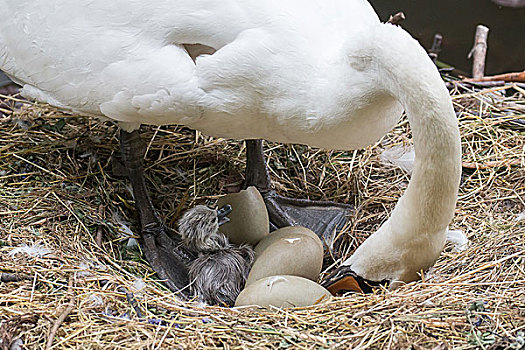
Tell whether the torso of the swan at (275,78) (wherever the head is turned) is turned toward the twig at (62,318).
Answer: no

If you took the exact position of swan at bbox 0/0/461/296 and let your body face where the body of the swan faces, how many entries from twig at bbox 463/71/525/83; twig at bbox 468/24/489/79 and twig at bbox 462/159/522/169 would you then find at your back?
0

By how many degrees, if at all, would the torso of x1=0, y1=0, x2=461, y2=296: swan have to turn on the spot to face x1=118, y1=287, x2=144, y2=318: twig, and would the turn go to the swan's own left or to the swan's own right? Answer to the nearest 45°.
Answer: approximately 135° to the swan's own right

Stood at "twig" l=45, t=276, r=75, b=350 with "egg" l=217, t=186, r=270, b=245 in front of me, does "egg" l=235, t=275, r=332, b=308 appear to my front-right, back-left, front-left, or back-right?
front-right

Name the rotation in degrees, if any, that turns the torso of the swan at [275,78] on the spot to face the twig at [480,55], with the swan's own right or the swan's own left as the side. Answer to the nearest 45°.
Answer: approximately 45° to the swan's own left

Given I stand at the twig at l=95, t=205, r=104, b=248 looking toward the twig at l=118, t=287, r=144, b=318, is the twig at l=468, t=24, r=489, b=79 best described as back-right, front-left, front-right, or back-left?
back-left

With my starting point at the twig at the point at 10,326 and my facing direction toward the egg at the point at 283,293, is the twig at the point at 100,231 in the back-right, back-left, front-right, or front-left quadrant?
front-left

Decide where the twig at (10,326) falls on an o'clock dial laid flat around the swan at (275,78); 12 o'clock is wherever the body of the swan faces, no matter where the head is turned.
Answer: The twig is roughly at 5 o'clock from the swan.

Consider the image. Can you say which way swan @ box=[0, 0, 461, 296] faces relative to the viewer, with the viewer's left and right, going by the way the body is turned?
facing to the right of the viewer

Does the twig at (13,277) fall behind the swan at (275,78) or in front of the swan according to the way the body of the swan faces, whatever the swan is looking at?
behind
